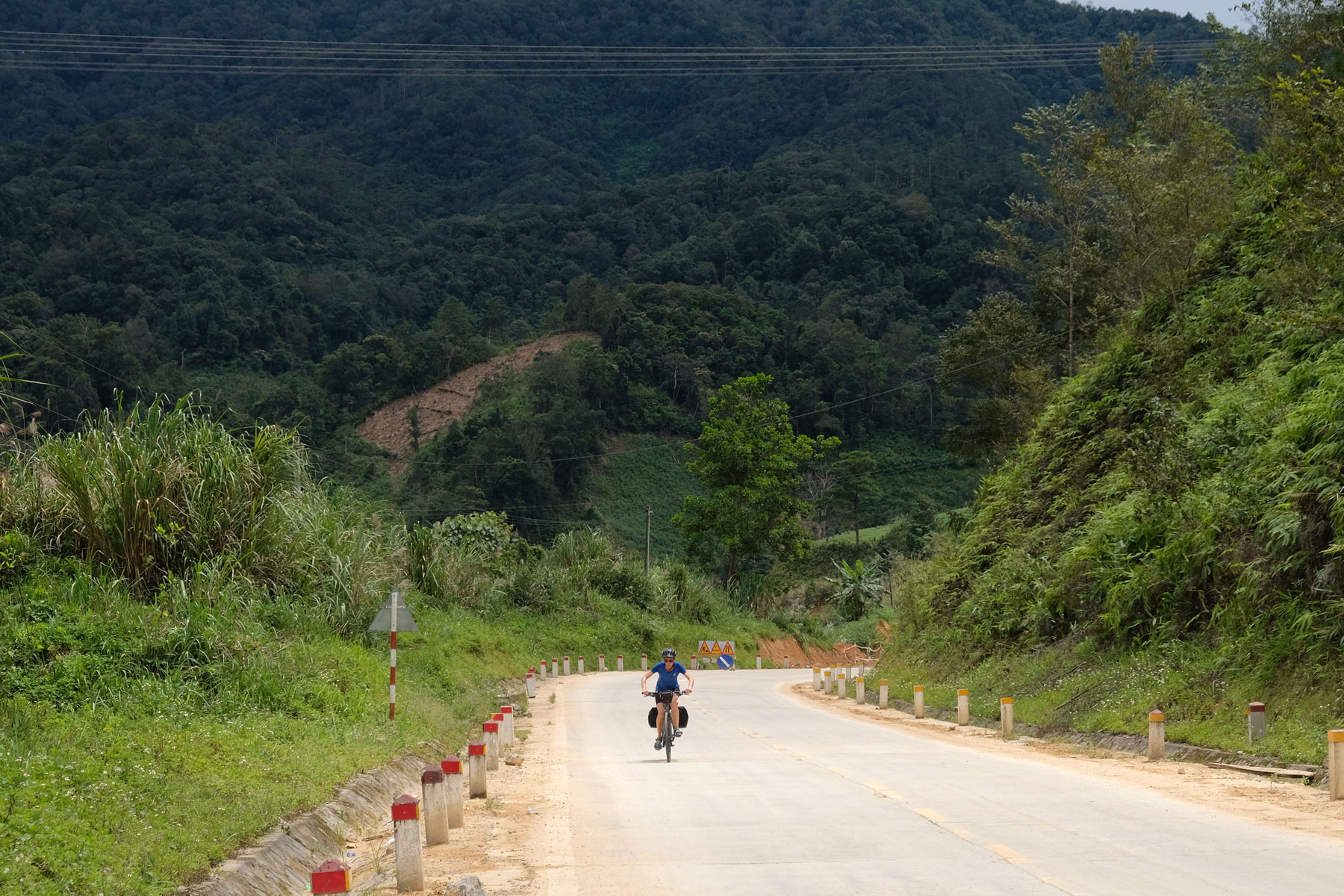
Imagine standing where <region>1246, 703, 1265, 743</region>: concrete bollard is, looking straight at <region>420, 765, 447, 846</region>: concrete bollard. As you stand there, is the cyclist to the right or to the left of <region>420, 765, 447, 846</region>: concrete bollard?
right

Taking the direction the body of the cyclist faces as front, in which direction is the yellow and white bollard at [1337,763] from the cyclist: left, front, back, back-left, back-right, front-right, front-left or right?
front-left

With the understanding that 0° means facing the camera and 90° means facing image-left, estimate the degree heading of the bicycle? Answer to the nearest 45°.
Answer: approximately 0°

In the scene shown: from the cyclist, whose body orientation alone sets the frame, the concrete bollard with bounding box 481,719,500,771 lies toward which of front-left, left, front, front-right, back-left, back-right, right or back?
front-right

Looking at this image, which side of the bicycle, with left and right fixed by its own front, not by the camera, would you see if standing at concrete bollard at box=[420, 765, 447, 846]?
front

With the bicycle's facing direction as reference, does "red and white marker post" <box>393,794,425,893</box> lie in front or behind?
in front

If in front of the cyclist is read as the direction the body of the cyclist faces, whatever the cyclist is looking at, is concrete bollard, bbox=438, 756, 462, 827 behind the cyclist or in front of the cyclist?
in front

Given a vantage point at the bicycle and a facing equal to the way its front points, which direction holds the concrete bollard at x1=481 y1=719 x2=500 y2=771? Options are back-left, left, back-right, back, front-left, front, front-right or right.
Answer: front-right

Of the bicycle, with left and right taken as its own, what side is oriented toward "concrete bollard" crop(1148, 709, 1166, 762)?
left

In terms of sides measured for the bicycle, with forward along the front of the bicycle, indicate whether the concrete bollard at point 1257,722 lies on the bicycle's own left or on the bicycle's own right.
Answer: on the bicycle's own left

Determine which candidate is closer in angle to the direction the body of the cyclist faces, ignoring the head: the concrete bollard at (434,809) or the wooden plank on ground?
the concrete bollard
